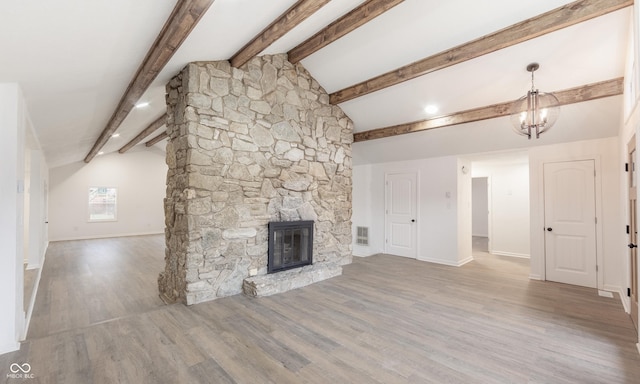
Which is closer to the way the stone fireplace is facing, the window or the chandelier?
the chandelier

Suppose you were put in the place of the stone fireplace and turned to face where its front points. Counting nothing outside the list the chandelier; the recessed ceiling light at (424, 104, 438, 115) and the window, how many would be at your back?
1

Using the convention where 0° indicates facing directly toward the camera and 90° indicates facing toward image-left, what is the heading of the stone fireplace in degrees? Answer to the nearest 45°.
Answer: approximately 315°

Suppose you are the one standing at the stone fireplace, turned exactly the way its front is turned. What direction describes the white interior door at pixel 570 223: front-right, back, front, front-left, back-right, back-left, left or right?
front-left

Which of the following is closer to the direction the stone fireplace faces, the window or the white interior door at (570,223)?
the white interior door

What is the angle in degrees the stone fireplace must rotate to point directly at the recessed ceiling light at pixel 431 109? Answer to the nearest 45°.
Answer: approximately 45° to its left

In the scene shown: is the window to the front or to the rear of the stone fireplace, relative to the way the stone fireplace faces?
to the rear

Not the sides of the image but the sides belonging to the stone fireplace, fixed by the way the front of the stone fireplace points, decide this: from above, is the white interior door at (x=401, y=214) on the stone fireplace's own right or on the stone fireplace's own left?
on the stone fireplace's own left
